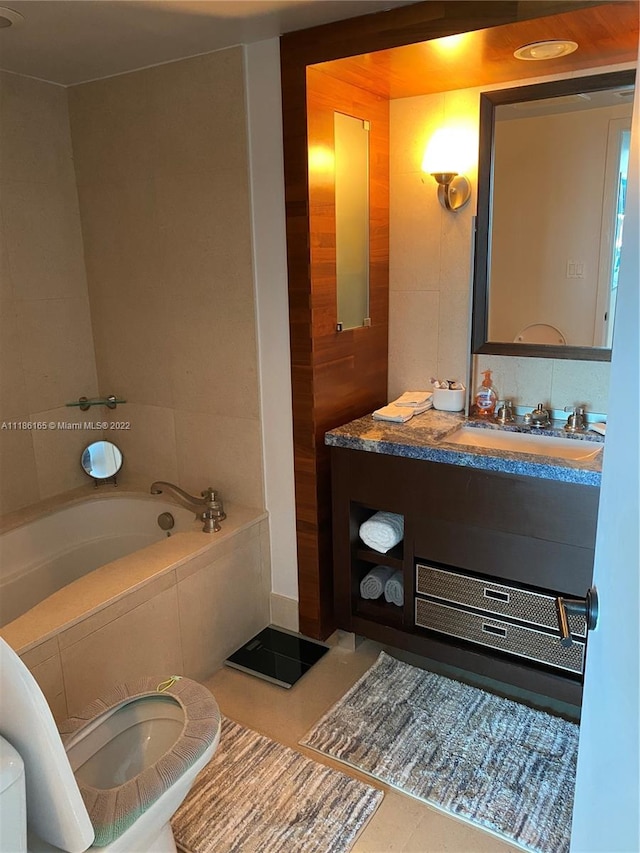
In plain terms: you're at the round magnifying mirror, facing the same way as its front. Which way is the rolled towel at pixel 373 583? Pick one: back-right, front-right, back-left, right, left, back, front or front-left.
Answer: front-left

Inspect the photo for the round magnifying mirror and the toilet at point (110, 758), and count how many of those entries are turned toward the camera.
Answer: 1

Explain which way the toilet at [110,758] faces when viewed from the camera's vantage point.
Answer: facing away from the viewer and to the right of the viewer

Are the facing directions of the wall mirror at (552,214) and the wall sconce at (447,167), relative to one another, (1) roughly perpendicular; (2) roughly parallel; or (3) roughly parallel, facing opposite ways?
roughly parallel

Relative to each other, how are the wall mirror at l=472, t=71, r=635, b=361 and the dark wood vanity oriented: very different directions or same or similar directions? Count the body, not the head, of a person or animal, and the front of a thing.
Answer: same or similar directions

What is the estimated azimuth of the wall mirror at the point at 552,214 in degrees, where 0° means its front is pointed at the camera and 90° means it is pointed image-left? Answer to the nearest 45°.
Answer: approximately 45°

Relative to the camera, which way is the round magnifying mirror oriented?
toward the camera

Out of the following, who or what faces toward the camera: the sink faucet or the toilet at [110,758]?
the sink faucet

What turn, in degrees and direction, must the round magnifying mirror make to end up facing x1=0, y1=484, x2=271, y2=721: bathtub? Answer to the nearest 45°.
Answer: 0° — it already faces it

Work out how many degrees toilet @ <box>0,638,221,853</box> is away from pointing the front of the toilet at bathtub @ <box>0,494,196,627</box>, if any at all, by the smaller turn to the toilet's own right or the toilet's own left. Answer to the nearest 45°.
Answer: approximately 45° to the toilet's own left

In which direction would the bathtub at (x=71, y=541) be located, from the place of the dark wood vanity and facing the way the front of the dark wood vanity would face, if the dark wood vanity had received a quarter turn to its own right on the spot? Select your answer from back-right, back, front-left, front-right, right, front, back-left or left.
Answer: front-left

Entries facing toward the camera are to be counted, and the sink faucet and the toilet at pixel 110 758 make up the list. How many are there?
1

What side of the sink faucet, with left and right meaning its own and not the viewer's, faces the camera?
front
